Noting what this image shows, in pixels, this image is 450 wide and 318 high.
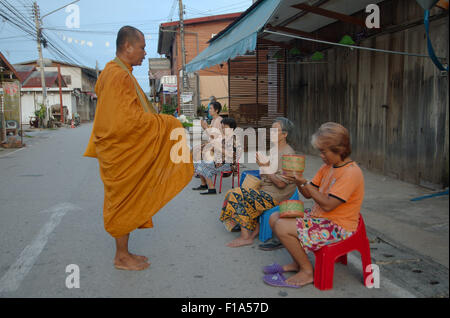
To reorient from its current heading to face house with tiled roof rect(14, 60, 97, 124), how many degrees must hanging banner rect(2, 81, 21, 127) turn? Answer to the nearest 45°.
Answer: approximately 180°

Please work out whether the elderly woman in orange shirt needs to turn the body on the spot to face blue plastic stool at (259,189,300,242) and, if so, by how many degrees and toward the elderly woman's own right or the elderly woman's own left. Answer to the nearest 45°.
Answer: approximately 45° to the elderly woman's own right

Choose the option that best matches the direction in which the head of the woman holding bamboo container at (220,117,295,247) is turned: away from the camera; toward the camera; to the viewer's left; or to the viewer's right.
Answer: to the viewer's left

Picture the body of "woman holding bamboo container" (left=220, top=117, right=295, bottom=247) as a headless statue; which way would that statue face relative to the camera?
to the viewer's left

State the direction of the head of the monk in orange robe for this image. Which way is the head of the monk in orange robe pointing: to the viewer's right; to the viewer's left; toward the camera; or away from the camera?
to the viewer's right

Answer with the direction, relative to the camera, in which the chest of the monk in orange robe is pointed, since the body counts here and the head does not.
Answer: to the viewer's right

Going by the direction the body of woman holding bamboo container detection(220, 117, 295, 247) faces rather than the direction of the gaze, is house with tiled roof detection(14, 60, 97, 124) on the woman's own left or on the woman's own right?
on the woman's own right

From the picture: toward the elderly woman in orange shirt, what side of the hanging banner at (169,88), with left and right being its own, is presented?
front

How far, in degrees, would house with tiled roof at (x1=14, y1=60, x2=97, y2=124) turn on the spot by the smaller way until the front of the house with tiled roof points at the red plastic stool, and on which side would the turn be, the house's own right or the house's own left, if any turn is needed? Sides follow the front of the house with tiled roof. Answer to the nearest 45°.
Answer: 0° — it already faces it

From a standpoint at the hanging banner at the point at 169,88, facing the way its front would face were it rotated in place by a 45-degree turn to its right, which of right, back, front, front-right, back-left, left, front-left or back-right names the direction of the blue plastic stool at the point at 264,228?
front-left
